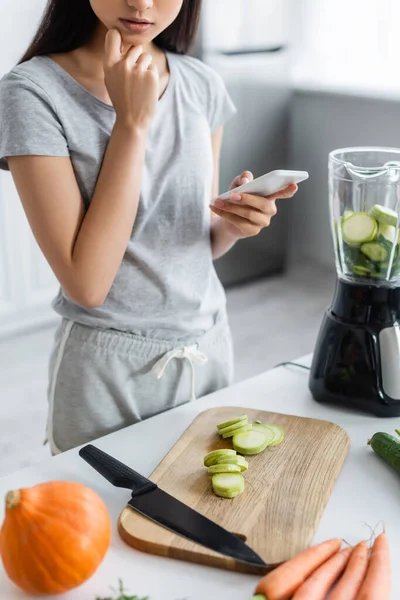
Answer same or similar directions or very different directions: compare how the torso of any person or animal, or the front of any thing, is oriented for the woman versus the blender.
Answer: same or similar directions

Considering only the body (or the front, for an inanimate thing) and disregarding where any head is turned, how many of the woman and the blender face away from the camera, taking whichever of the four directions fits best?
0

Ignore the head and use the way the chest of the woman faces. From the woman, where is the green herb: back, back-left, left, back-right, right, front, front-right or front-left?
front-right

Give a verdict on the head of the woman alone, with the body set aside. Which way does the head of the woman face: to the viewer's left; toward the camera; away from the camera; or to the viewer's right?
toward the camera

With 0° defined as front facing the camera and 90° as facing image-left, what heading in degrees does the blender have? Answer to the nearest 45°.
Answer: approximately 315°

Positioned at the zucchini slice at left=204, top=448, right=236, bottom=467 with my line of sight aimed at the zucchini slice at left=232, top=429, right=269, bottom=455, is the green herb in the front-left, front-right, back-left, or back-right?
back-right

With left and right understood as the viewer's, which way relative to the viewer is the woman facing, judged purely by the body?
facing the viewer and to the right of the viewer
